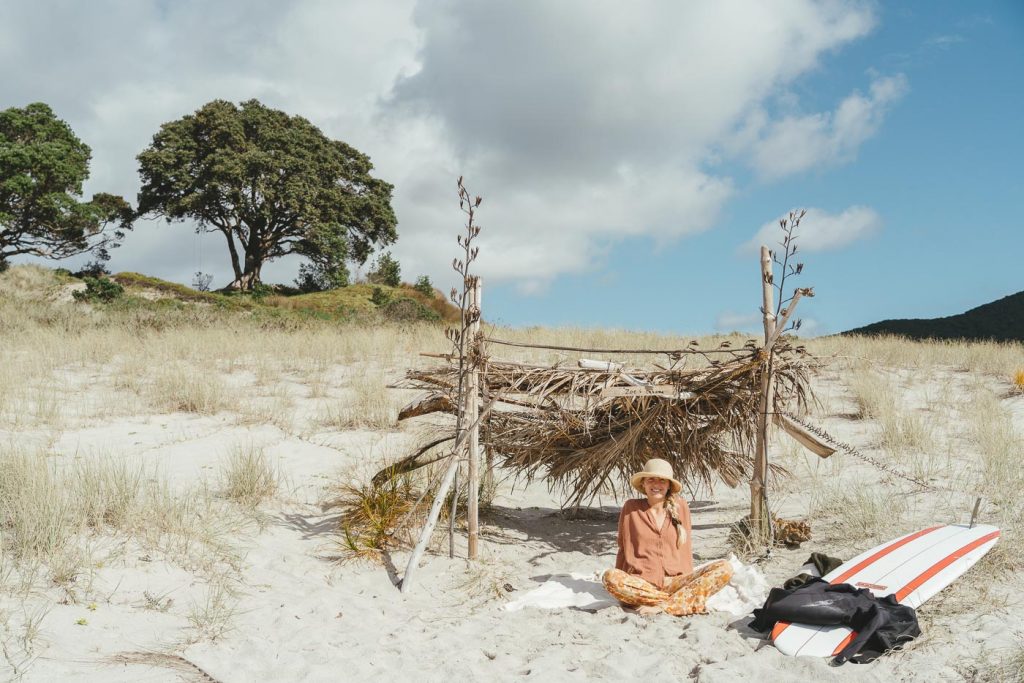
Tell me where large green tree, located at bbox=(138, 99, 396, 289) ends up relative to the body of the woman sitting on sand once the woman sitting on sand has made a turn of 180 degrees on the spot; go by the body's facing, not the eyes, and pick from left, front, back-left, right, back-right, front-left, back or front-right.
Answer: front-left

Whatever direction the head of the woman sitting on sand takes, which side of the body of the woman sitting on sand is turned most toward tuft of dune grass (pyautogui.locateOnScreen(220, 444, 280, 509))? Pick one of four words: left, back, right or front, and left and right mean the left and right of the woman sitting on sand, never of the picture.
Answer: right

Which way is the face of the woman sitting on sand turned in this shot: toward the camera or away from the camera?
toward the camera

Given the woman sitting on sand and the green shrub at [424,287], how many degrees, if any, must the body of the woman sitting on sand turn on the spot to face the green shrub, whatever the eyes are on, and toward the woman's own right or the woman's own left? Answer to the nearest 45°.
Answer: approximately 135° to the woman's own right

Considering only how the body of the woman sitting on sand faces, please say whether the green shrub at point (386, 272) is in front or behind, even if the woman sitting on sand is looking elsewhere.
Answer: behind

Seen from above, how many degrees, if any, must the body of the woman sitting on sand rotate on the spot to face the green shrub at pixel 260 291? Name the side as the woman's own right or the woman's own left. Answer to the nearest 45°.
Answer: approximately 135° to the woman's own right

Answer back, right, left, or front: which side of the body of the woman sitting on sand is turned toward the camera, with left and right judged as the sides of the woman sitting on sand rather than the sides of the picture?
front

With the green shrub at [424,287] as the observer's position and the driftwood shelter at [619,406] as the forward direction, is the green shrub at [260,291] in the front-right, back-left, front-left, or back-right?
back-right

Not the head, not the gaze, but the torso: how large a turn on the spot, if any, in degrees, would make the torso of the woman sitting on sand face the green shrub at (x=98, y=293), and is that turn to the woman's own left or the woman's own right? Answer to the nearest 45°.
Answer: approximately 135° to the woman's own right

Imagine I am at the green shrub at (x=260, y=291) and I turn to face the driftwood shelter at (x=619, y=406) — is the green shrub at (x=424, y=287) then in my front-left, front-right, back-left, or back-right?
front-left

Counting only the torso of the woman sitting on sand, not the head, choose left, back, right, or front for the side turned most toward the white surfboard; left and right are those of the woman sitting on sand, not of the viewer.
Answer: left

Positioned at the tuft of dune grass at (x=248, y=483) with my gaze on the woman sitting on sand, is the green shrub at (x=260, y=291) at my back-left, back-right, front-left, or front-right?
back-left
